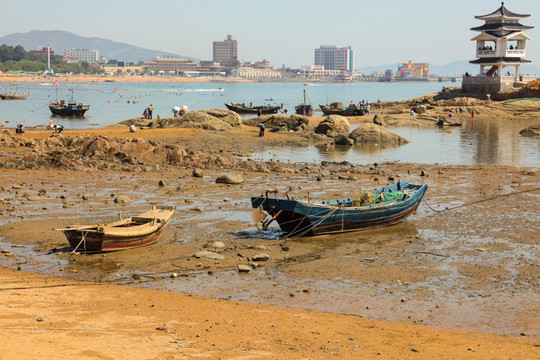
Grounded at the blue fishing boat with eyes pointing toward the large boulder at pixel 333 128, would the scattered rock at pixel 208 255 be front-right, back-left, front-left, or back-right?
back-left

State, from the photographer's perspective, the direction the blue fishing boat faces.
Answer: facing away from the viewer and to the right of the viewer

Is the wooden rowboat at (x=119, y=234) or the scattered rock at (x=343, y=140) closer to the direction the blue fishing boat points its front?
the scattered rock

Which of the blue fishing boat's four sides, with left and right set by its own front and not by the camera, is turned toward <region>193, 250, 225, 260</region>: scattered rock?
back

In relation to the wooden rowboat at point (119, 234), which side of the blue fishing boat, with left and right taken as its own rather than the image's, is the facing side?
back

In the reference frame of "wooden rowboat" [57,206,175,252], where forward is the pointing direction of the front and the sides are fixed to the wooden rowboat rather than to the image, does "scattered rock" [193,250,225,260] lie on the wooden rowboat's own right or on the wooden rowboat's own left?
on the wooden rowboat's own right

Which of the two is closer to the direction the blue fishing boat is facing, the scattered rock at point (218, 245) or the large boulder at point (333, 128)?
the large boulder

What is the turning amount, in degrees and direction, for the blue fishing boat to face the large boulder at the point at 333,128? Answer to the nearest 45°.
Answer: approximately 45° to its left

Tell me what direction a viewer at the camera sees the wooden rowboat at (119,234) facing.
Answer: facing away from the viewer and to the right of the viewer

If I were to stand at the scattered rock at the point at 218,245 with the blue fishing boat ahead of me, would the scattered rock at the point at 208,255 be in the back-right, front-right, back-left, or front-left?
back-right
